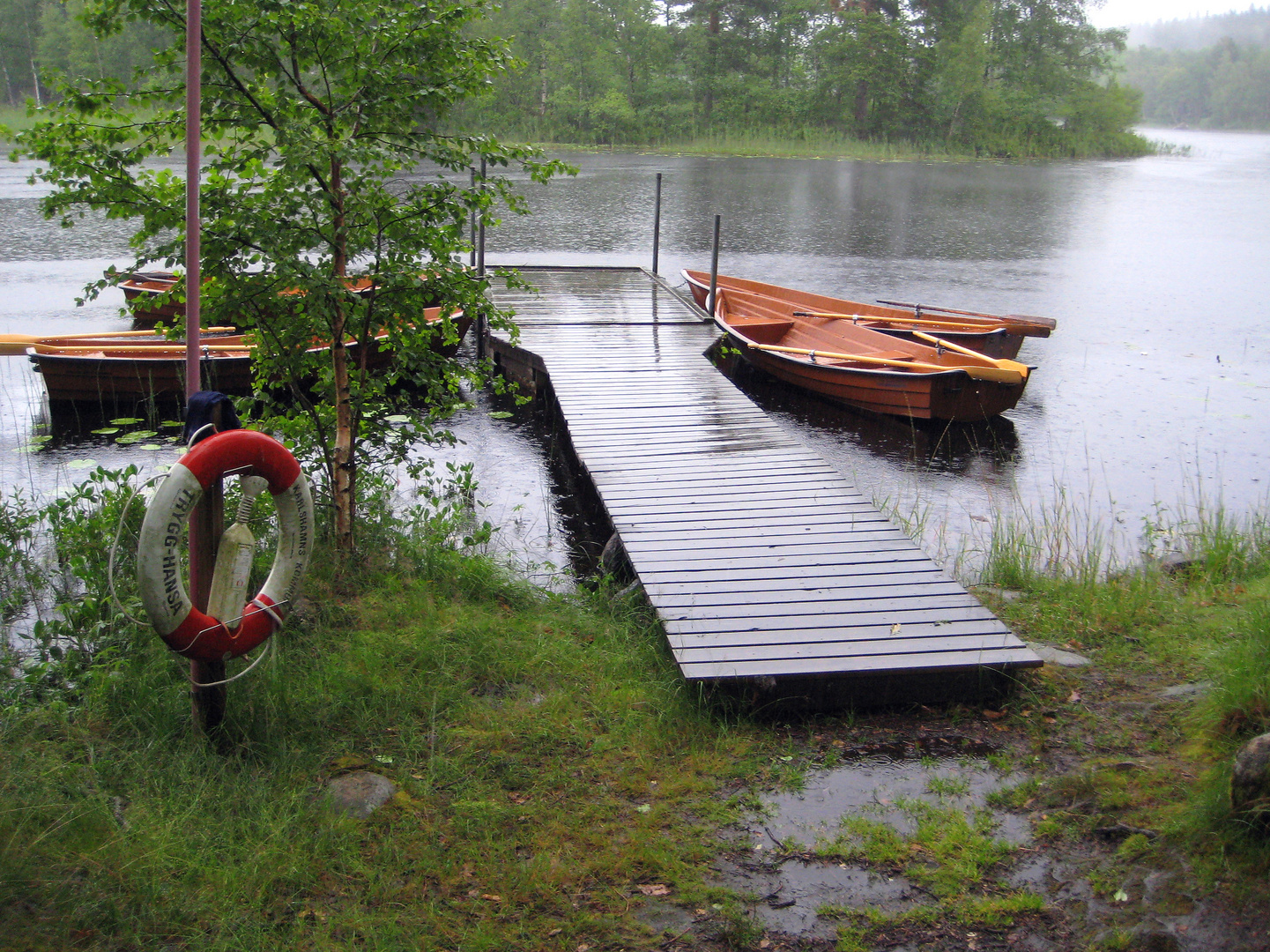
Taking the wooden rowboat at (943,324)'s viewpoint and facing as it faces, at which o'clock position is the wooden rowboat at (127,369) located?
the wooden rowboat at (127,369) is roughly at 11 o'clock from the wooden rowboat at (943,324).

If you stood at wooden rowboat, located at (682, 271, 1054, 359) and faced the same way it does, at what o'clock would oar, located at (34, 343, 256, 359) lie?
The oar is roughly at 11 o'clock from the wooden rowboat.

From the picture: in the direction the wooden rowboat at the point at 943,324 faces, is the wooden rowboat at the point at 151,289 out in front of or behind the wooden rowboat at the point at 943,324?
in front

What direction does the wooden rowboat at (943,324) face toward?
to the viewer's left

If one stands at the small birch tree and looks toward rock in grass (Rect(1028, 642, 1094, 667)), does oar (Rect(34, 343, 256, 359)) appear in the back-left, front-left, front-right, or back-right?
back-left

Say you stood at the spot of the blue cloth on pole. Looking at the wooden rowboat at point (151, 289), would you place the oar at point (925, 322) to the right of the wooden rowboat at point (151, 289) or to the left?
right

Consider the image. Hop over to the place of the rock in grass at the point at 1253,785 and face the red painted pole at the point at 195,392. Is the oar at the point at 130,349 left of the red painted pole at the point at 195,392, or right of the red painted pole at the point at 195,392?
right
